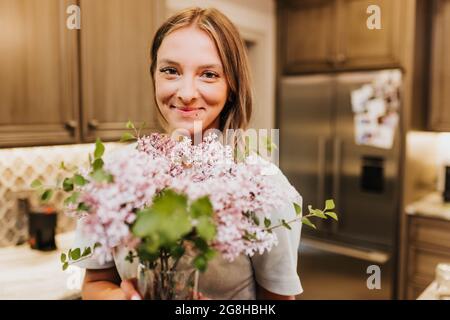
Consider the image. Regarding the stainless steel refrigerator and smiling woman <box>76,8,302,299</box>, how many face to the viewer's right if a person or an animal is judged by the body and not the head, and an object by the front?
0

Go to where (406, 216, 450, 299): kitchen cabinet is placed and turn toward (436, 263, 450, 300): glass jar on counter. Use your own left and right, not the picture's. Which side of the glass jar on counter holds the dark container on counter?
right

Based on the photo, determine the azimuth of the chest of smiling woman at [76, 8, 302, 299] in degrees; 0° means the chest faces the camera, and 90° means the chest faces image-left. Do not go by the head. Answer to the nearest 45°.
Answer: approximately 0°

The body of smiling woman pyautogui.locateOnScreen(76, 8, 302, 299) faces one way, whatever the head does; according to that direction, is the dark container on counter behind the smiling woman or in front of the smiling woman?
behind

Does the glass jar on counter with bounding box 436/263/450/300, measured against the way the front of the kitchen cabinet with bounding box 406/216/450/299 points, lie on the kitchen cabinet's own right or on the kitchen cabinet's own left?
on the kitchen cabinet's own left
